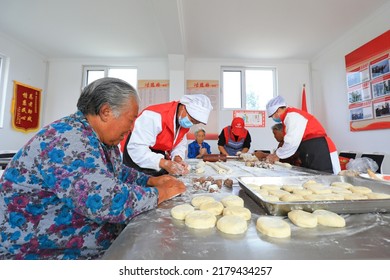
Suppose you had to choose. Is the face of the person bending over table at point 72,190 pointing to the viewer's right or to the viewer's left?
to the viewer's right

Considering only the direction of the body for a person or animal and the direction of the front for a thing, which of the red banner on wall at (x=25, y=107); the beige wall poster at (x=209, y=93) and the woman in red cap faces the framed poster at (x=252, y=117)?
the red banner on wall

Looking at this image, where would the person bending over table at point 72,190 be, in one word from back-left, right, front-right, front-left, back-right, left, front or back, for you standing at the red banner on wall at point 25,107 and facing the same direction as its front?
front-right

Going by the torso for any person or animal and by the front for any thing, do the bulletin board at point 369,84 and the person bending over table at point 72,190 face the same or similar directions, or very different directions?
very different directions

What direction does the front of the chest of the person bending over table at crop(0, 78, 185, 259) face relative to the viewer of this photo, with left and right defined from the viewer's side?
facing to the right of the viewer

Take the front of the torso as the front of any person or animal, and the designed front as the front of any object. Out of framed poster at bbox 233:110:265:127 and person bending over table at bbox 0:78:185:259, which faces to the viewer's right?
the person bending over table

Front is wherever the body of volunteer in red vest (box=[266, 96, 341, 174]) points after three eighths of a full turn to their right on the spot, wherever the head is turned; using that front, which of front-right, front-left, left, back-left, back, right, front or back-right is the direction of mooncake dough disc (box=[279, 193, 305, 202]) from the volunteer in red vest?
back-right

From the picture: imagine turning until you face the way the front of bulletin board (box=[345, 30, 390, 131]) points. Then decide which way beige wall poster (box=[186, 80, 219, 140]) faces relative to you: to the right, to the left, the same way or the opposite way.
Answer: to the left
